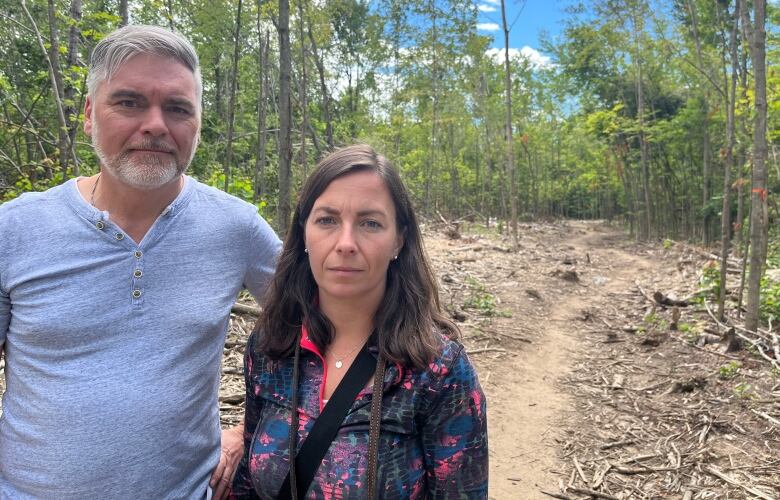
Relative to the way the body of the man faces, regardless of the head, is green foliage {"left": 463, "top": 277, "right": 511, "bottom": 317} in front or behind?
behind

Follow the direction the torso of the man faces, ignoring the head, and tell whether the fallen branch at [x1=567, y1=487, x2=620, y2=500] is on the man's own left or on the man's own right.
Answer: on the man's own left

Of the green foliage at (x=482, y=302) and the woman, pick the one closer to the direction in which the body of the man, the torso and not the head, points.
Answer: the woman

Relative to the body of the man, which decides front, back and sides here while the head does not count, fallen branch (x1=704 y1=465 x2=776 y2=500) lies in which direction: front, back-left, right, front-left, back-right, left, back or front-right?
left

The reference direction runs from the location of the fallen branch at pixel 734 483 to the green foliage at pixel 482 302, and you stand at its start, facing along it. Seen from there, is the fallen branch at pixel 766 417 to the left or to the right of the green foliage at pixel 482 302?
right

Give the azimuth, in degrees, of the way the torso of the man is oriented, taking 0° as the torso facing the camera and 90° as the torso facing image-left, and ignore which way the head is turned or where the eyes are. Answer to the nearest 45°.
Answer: approximately 0°

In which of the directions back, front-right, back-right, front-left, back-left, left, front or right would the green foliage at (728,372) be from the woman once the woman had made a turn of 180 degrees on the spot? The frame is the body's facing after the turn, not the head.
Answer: front-right

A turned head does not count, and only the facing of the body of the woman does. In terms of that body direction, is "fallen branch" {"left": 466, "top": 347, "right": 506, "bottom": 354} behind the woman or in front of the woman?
behind

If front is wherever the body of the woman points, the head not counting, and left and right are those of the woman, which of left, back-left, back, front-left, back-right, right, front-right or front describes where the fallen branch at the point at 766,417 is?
back-left

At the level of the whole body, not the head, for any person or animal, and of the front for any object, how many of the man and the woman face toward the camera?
2

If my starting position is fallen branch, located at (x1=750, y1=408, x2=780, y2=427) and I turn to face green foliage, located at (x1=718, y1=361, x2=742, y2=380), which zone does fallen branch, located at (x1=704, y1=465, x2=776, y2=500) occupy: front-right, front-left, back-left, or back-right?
back-left

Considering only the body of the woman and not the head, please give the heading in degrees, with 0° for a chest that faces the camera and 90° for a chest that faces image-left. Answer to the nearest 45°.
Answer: approximately 0°
